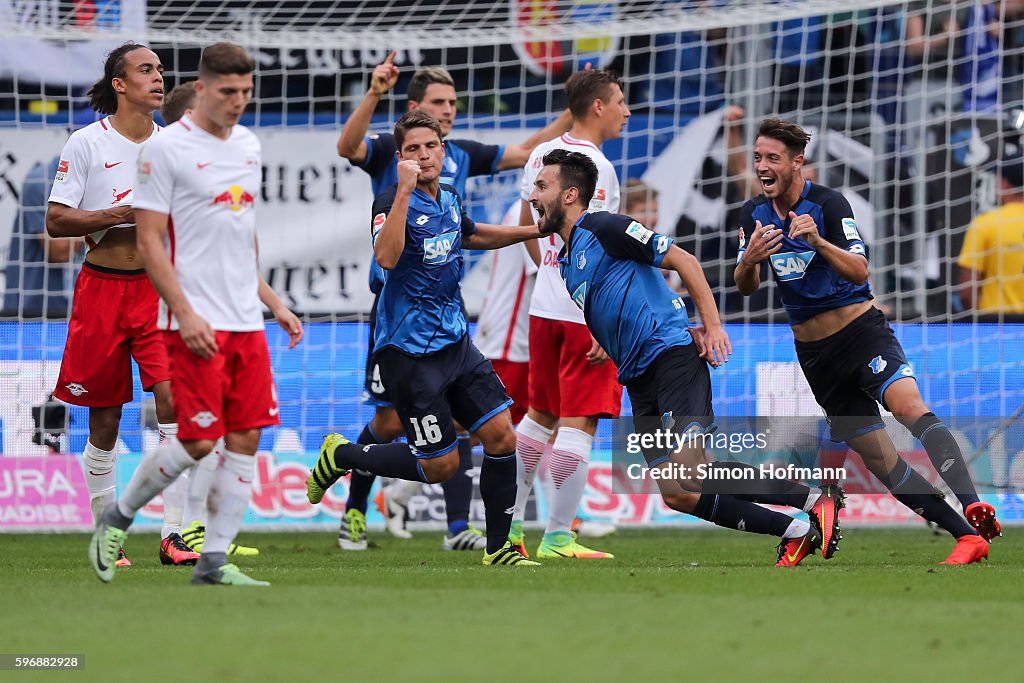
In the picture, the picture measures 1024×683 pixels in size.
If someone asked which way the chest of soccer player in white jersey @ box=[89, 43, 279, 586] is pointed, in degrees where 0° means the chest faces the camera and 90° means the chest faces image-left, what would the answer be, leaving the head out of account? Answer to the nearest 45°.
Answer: approximately 315°

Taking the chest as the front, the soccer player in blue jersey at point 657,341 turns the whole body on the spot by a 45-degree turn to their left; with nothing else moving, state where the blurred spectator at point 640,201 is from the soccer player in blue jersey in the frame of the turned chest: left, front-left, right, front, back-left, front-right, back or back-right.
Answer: back-right

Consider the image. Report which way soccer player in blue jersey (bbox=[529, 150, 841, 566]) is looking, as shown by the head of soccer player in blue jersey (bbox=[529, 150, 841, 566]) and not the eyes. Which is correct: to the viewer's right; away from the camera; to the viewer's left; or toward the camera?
to the viewer's left

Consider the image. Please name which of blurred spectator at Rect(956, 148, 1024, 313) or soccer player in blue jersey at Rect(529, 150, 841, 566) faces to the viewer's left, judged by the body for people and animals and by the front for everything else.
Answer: the soccer player in blue jersey

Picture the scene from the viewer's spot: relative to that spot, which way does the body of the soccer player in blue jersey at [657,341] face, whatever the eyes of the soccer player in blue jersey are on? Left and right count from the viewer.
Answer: facing to the left of the viewer

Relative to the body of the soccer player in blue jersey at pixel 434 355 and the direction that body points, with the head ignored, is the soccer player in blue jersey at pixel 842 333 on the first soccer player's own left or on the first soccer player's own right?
on the first soccer player's own left
